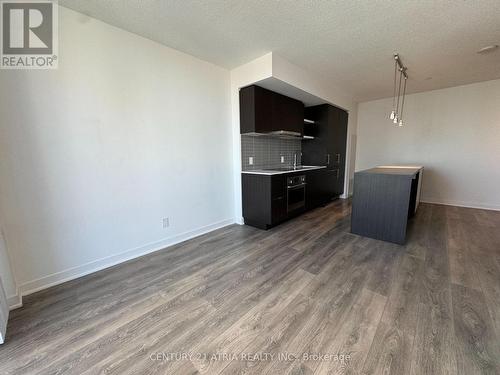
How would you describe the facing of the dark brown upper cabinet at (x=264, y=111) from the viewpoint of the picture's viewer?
facing the viewer and to the right of the viewer

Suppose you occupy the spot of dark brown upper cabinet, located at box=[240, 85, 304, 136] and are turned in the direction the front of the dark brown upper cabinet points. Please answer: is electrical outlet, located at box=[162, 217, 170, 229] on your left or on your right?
on your right

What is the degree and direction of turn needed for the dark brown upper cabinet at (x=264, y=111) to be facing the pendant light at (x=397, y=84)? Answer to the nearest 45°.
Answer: approximately 45° to its left

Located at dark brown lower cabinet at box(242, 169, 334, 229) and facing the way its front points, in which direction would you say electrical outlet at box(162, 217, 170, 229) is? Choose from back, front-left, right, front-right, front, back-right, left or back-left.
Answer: right

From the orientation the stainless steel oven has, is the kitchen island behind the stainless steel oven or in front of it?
in front

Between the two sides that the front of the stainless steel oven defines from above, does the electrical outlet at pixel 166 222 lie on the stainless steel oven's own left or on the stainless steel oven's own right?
on the stainless steel oven's own right

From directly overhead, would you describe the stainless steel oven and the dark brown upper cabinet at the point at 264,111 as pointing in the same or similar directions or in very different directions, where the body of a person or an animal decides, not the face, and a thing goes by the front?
same or similar directions
